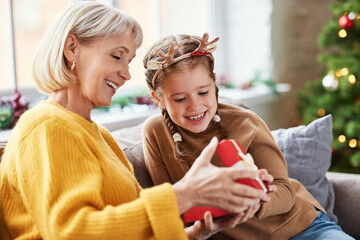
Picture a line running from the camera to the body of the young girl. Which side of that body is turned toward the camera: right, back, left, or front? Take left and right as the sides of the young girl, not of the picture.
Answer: front

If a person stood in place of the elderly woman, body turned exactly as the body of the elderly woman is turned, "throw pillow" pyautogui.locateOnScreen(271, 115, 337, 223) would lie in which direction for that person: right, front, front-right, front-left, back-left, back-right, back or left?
front-left

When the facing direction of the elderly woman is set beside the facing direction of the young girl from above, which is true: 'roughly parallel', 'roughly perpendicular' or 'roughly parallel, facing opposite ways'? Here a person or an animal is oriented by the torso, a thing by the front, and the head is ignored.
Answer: roughly perpendicular

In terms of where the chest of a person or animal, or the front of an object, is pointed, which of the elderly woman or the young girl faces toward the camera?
the young girl

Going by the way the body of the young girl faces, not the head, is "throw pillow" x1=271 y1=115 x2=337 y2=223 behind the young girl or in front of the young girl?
behind

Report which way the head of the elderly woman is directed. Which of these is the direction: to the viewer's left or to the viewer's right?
to the viewer's right

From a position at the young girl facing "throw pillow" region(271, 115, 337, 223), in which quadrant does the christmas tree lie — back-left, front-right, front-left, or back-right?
front-left

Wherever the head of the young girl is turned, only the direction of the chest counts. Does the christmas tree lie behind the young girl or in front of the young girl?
behind

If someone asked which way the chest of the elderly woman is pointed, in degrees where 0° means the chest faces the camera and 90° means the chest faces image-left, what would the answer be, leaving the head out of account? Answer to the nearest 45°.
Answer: approximately 270°
